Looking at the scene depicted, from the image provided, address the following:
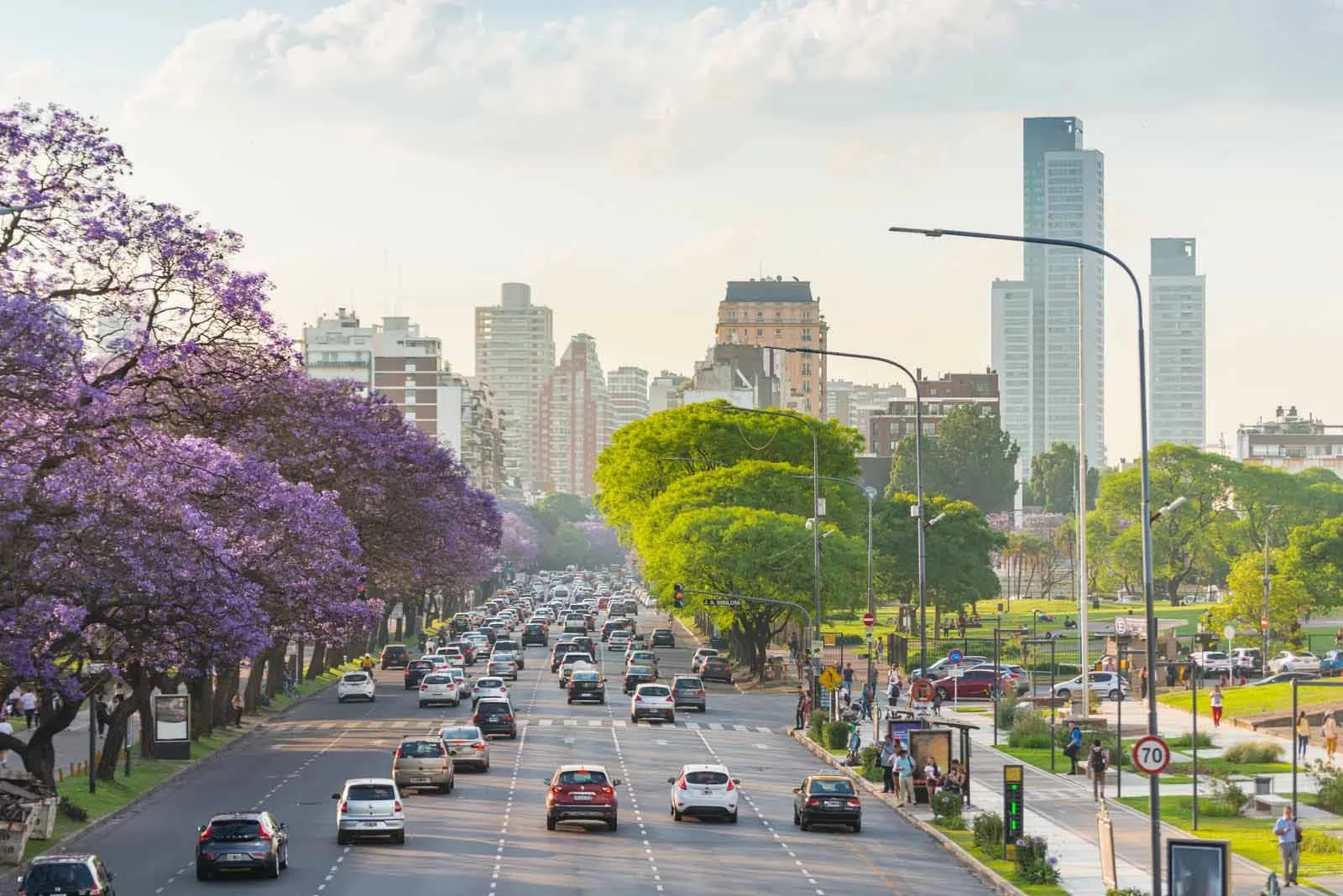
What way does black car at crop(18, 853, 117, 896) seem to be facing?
away from the camera

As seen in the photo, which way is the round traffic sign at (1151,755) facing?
toward the camera

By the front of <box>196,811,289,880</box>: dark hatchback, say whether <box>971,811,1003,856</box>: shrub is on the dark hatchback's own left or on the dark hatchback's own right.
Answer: on the dark hatchback's own right

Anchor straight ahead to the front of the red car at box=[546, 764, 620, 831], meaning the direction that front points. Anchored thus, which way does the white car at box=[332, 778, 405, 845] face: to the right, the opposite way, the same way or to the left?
the same way

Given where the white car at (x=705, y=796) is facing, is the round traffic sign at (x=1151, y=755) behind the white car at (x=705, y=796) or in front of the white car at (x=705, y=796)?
behind

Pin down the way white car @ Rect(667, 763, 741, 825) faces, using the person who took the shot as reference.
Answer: facing away from the viewer

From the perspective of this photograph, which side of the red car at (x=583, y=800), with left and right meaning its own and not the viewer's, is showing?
back

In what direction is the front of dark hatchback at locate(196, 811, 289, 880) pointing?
away from the camera

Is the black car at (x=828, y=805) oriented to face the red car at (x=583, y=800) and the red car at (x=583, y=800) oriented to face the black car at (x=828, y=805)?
no

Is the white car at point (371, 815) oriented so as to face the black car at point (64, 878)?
no

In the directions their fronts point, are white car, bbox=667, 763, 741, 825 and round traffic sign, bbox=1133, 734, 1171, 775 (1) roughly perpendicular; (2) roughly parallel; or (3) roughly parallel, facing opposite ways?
roughly parallel, facing opposite ways

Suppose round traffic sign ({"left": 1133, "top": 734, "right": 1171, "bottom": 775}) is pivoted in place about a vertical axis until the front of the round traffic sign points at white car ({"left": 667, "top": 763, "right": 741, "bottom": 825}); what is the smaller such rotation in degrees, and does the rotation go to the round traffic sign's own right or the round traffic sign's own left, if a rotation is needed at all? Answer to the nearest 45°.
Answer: approximately 135° to the round traffic sign's own right

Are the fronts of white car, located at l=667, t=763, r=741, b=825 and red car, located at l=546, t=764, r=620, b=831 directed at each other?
no

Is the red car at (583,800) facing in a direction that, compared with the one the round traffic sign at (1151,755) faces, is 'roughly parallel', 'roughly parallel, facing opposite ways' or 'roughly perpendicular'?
roughly parallel, facing opposite ways

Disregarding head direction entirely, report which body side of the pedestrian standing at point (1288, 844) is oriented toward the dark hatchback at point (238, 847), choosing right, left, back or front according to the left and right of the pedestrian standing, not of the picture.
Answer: right

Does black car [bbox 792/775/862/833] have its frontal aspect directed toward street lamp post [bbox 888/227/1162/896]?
no

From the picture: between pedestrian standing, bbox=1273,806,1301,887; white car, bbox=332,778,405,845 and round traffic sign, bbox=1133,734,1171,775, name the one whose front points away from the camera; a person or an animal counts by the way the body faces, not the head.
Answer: the white car

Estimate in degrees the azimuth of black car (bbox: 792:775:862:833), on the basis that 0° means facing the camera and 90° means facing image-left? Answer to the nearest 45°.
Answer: approximately 180°

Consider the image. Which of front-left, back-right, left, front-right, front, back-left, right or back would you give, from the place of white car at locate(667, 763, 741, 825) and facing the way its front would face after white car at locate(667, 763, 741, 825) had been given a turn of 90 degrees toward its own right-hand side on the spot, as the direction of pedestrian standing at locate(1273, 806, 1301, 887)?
front-right

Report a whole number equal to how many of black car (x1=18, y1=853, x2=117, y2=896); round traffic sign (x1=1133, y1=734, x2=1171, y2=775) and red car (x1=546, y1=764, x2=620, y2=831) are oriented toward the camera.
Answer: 1

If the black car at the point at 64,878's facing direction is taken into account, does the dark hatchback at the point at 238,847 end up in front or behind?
in front
